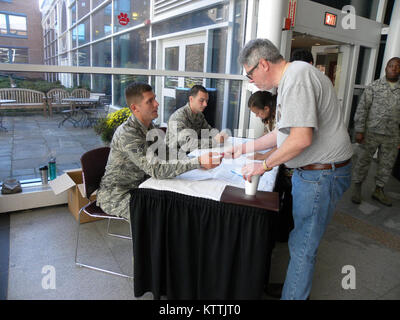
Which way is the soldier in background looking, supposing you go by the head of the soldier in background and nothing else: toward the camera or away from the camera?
toward the camera

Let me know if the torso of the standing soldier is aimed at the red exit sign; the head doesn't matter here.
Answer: no

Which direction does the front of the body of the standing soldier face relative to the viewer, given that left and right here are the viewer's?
facing the viewer

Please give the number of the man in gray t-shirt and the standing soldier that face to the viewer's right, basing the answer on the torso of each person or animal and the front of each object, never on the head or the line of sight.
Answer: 0

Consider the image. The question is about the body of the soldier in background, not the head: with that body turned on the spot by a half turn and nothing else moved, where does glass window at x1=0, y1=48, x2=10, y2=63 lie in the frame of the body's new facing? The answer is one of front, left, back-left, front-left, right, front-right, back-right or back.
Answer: front-left

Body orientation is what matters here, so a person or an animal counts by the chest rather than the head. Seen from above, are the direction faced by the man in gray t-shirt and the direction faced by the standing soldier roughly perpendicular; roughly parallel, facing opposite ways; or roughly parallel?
roughly perpendicular

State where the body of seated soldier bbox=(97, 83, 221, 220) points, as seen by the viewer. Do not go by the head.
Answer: to the viewer's right

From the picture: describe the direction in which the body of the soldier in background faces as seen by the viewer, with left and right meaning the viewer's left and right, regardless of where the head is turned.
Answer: facing the viewer and to the right of the viewer

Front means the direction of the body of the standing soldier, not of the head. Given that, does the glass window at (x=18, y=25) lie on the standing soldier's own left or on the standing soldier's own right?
on the standing soldier's own right

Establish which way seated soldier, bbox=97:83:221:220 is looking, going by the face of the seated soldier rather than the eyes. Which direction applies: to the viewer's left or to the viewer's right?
to the viewer's right

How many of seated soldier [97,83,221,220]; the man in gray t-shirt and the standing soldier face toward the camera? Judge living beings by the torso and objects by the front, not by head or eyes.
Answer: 1

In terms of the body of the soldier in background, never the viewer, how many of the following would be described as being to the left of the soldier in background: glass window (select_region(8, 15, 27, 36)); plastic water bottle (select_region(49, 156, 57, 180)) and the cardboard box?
0

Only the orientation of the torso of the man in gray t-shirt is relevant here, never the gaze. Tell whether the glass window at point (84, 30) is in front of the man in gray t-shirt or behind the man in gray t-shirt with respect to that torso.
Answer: in front

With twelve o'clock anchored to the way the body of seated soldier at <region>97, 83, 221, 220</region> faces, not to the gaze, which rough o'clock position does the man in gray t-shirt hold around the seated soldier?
The man in gray t-shirt is roughly at 1 o'clock from the seated soldier.

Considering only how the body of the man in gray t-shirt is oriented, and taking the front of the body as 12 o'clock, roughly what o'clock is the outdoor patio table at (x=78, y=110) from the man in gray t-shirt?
The outdoor patio table is roughly at 1 o'clock from the man in gray t-shirt.

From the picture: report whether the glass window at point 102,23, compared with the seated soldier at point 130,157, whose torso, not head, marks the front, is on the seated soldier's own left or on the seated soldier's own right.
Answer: on the seated soldier's own left

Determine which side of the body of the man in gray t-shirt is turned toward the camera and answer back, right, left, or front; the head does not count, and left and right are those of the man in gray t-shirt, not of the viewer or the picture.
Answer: left

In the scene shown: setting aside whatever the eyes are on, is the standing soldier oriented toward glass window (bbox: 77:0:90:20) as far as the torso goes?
no
